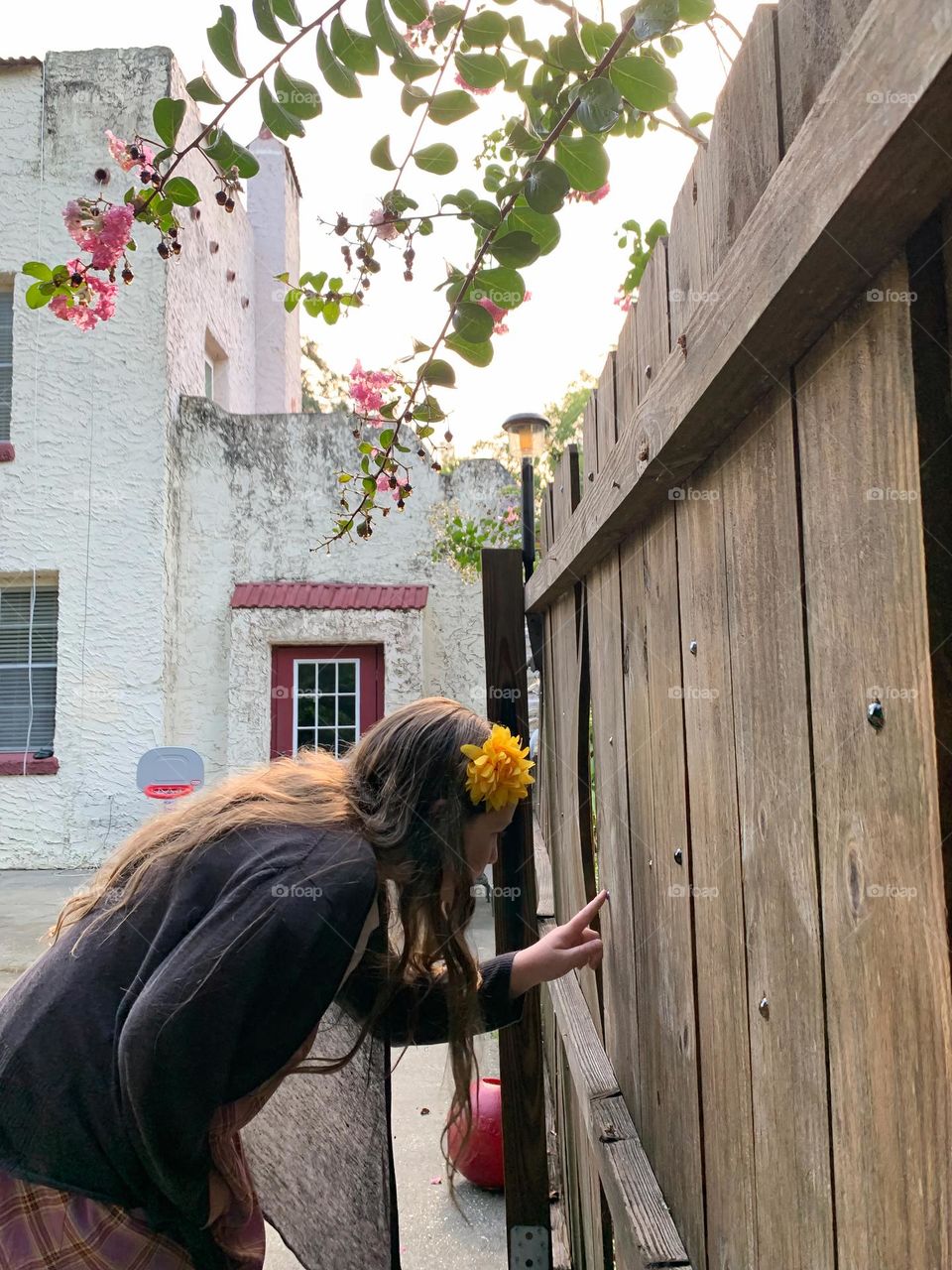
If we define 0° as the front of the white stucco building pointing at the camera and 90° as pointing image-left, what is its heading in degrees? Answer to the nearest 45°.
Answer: approximately 0°

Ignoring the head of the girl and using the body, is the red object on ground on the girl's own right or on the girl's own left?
on the girl's own left

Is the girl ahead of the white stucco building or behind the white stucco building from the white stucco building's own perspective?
ahead

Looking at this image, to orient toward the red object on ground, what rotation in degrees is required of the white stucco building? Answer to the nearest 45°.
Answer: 0° — it already faces it

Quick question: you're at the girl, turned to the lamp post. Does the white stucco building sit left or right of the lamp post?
left

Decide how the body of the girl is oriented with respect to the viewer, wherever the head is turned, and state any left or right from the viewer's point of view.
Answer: facing to the right of the viewer

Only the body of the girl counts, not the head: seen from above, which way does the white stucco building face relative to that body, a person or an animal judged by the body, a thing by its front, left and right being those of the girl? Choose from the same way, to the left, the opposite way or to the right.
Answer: to the right

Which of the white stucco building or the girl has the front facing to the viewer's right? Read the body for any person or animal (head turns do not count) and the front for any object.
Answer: the girl

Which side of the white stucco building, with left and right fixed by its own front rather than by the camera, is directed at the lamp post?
front

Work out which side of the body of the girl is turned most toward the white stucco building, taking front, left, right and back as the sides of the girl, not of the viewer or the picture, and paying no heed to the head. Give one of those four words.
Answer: left

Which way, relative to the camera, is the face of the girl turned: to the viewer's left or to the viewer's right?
to the viewer's right

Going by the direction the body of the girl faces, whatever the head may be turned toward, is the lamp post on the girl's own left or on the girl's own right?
on the girl's own left
